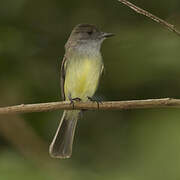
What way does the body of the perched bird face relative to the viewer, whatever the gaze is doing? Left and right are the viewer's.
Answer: facing the viewer and to the right of the viewer
